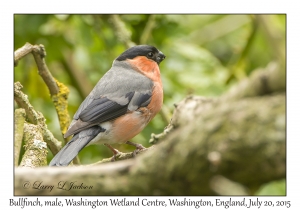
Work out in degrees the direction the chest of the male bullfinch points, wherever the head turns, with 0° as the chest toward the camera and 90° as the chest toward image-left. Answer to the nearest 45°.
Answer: approximately 270°
